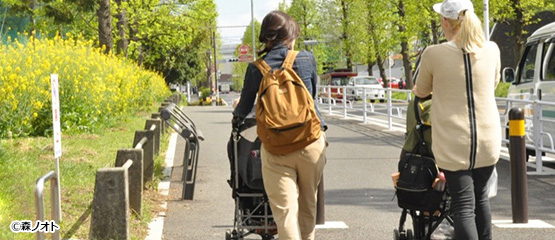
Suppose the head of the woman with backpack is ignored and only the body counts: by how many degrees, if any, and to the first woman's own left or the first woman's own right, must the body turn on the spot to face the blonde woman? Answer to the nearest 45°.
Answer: approximately 90° to the first woman's own right

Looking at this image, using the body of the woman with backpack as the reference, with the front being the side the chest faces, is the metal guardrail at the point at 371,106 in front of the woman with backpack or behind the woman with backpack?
in front

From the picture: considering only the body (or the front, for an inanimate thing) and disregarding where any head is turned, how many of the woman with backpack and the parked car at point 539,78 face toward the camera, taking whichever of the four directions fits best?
0

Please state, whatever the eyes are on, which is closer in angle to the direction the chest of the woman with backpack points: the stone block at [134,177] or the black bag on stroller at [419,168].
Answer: the stone block

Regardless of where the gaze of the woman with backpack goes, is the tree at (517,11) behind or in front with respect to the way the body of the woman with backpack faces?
in front

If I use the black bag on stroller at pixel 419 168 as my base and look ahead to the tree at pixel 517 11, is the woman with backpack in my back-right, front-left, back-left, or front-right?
back-left

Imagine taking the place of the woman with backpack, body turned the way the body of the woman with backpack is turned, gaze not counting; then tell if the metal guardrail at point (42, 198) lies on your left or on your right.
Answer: on your left

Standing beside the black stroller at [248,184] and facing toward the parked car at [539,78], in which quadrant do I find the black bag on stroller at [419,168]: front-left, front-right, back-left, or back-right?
front-right

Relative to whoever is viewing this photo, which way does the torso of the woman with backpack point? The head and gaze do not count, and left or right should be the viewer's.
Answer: facing away from the viewer
